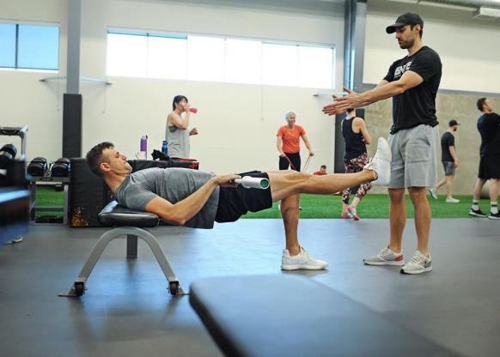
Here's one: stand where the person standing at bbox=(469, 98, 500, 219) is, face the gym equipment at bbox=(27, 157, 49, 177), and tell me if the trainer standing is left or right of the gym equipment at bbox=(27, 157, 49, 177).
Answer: left

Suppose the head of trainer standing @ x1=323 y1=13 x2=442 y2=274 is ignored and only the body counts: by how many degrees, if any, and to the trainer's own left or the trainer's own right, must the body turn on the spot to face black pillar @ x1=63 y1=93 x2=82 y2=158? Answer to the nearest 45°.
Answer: approximately 90° to the trainer's own right

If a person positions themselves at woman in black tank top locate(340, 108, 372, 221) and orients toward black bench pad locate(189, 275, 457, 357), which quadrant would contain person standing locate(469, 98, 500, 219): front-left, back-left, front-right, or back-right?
back-left

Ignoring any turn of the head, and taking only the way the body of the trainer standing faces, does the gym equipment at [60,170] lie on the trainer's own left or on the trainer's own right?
on the trainer's own right

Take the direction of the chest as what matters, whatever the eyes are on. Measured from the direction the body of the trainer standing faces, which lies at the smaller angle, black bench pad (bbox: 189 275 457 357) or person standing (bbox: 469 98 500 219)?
the black bench pad
